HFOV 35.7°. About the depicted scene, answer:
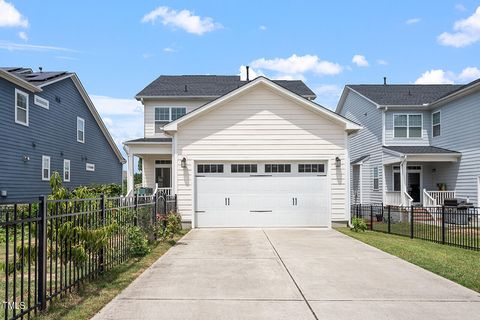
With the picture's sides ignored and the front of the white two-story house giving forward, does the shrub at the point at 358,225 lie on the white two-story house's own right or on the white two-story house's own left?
on the white two-story house's own left

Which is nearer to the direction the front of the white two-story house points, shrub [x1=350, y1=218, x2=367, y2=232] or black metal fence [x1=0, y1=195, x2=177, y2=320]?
the black metal fence

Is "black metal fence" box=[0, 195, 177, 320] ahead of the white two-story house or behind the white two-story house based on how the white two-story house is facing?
ahead

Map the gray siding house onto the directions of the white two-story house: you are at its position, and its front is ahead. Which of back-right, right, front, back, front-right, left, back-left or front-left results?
back-left

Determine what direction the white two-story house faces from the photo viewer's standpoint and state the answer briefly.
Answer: facing the viewer

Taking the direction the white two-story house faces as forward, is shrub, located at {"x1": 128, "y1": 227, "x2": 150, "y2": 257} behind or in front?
in front

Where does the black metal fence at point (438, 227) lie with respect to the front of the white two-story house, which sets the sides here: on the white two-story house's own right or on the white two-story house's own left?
on the white two-story house's own left
